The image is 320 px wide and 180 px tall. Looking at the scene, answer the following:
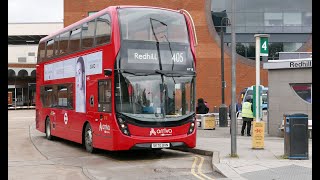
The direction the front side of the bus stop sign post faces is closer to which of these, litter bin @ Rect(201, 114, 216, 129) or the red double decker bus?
the red double decker bus

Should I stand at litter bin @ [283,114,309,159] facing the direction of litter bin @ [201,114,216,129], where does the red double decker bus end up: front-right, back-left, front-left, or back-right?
front-left

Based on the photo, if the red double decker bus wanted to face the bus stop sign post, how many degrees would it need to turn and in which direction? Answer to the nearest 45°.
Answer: approximately 45° to its left

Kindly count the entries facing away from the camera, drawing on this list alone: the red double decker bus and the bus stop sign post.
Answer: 0

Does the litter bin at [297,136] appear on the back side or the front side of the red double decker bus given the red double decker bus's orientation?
on the front side

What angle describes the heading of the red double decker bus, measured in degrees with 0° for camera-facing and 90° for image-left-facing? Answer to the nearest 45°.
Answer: approximately 315°

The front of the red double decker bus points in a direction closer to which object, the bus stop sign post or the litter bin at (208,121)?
the bus stop sign post

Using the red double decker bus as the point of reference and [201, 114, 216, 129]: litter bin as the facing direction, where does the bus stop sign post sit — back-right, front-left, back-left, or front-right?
front-right

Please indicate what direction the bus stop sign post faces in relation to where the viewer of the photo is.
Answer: facing the viewer

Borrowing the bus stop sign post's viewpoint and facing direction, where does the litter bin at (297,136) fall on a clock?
The litter bin is roughly at 11 o'clock from the bus stop sign post.

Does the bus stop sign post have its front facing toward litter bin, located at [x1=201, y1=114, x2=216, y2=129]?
no

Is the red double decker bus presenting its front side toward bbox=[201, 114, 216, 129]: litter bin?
no

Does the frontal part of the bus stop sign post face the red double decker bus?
no
